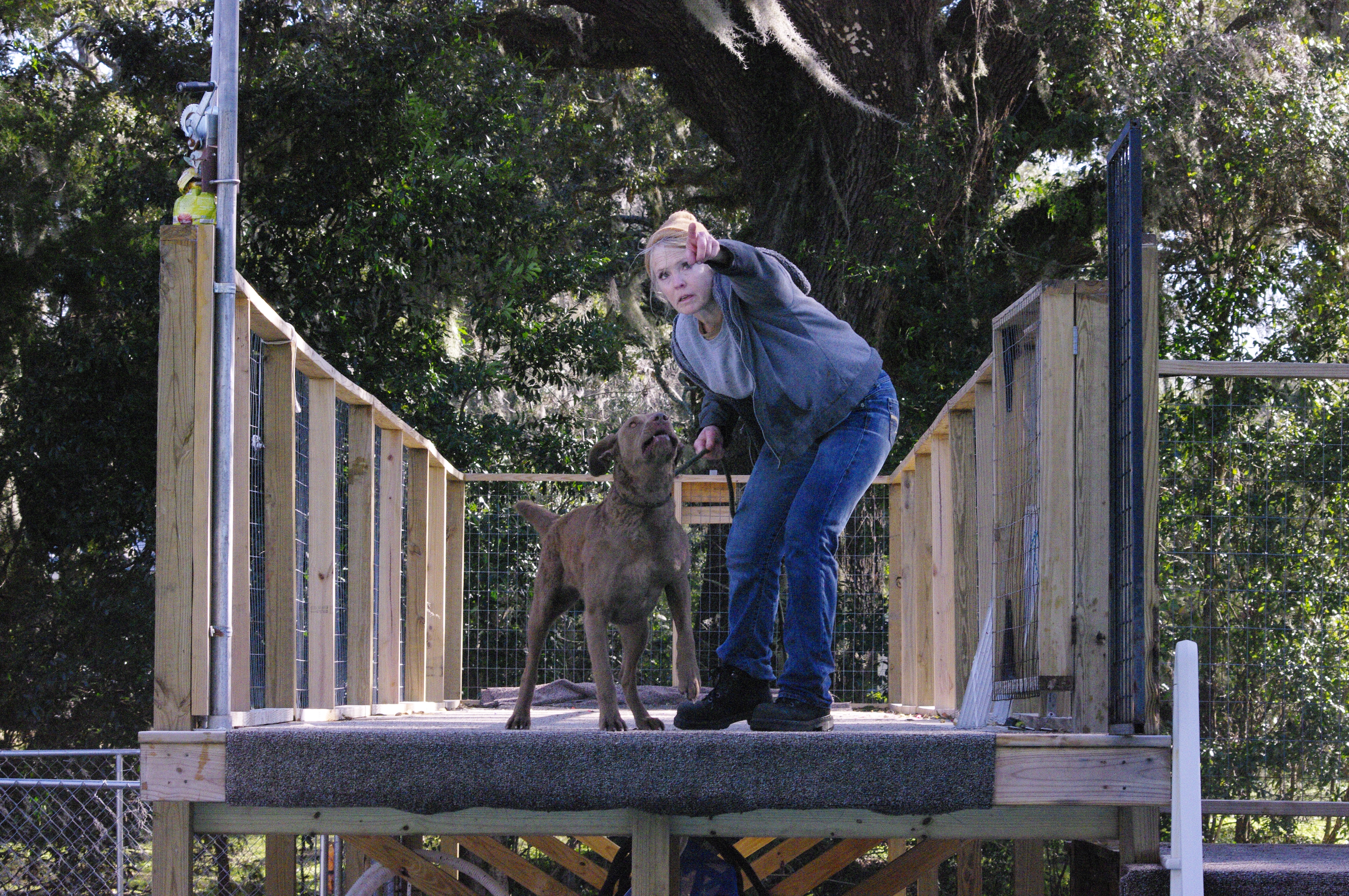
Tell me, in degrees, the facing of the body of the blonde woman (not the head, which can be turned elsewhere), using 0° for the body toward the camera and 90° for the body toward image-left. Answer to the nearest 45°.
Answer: approximately 45°

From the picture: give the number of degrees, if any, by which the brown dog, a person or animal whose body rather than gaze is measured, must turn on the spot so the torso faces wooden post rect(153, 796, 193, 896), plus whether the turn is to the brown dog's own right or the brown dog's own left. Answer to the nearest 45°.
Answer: approximately 90° to the brown dog's own right

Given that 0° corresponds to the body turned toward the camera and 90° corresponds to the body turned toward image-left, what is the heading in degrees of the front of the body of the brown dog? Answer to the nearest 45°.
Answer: approximately 315°

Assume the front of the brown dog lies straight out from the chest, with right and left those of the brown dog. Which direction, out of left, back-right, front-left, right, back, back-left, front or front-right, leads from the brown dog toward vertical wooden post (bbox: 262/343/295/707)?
back-right

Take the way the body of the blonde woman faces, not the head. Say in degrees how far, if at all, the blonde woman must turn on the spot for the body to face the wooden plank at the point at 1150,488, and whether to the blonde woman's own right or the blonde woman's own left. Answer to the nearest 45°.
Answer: approximately 90° to the blonde woman's own left

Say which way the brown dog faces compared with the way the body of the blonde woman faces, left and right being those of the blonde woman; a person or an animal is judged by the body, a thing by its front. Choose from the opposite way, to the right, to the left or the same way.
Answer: to the left

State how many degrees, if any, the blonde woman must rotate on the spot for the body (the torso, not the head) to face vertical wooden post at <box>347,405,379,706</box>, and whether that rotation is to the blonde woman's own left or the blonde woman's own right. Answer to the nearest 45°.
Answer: approximately 90° to the blonde woman's own right

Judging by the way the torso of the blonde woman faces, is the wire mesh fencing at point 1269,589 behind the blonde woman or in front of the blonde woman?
behind

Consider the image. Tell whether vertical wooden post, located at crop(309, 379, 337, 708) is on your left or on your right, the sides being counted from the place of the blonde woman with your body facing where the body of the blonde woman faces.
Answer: on your right

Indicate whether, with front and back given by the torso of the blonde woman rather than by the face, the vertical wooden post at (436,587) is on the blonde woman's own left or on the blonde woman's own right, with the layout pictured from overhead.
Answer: on the blonde woman's own right
